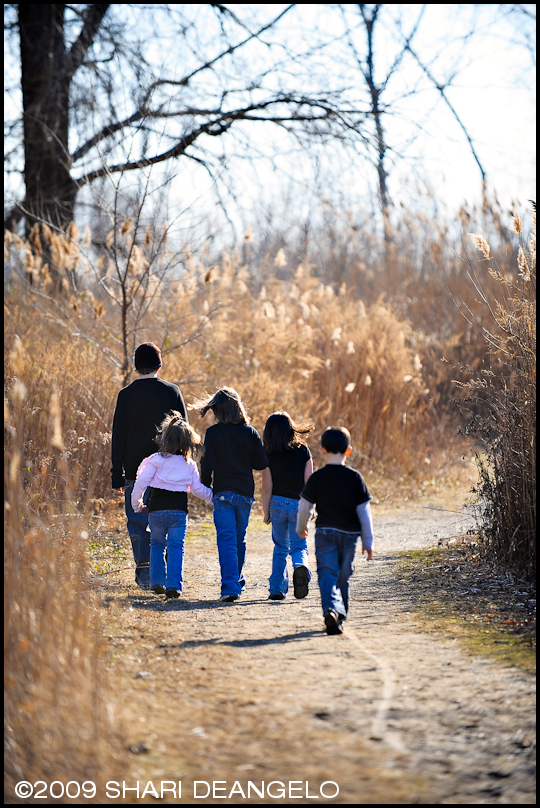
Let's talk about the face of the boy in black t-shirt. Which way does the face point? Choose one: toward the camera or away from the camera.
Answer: away from the camera

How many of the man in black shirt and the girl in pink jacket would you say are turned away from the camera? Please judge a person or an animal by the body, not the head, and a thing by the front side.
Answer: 2

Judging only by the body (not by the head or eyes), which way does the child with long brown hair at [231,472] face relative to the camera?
away from the camera

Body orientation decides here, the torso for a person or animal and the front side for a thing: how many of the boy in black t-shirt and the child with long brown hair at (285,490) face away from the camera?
2

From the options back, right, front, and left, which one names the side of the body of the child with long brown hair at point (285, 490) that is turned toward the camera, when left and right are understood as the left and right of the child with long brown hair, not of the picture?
back

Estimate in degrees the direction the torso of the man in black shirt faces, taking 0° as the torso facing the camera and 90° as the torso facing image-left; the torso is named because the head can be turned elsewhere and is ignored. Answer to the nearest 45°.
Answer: approximately 180°

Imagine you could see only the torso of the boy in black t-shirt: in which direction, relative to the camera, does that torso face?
away from the camera

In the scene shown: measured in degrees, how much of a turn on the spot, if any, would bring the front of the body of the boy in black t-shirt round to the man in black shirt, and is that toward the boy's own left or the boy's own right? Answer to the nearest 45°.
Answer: approximately 45° to the boy's own left

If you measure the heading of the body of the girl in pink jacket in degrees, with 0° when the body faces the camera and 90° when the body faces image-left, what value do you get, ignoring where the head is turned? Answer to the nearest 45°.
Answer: approximately 180°

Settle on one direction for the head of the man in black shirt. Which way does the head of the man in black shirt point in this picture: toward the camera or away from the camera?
away from the camera
